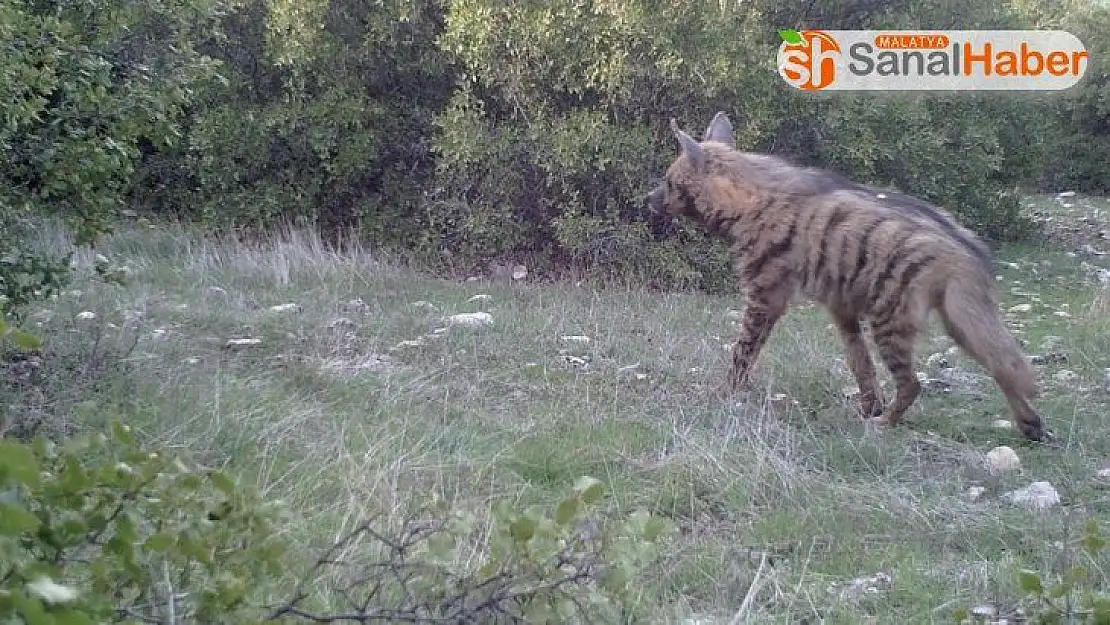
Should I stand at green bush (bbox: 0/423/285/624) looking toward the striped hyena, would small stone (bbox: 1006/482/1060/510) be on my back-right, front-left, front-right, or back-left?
front-right

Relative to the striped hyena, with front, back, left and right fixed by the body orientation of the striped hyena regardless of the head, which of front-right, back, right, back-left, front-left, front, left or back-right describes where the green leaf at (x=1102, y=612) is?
back-left

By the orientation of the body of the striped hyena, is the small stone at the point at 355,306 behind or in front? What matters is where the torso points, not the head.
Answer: in front

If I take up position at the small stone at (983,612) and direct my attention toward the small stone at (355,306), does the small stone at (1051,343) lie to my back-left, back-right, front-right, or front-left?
front-right

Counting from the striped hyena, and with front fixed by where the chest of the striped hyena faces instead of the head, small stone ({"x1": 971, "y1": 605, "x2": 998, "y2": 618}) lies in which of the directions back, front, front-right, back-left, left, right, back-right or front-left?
back-left

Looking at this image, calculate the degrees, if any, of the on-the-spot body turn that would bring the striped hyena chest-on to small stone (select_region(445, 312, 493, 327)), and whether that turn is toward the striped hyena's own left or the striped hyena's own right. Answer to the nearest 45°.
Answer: approximately 45° to the striped hyena's own left

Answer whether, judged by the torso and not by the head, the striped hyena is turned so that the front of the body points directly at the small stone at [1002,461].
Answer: no

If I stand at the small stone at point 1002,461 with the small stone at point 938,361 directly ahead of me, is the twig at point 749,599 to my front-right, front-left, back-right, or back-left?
back-left

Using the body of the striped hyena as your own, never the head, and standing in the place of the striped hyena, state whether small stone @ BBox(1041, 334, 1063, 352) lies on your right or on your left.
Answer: on your right

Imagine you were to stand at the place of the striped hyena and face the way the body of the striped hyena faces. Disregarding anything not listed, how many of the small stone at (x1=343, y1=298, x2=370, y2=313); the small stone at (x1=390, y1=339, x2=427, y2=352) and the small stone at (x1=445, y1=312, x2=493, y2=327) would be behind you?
0

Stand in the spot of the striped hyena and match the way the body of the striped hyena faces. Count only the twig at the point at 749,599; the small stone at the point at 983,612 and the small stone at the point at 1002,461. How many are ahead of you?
0

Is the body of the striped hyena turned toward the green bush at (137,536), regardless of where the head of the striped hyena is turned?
no

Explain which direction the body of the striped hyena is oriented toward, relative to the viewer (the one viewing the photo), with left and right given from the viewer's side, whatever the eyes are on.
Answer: facing away from the viewer and to the left of the viewer

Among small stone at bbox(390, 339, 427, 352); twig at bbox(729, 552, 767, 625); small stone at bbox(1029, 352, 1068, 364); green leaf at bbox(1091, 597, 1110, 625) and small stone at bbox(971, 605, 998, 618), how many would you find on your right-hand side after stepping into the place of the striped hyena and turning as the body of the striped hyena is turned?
1

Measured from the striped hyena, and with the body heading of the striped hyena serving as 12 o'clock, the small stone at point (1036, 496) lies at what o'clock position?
The small stone is roughly at 7 o'clock from the striped hyena.

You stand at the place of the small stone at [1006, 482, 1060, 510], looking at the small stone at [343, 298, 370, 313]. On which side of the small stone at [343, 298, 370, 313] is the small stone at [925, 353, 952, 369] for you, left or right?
right

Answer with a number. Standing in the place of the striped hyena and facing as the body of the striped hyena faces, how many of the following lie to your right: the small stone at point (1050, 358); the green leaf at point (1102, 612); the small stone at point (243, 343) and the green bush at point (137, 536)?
1

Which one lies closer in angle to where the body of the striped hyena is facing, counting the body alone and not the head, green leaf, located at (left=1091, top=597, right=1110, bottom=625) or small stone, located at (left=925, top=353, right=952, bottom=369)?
the small stone

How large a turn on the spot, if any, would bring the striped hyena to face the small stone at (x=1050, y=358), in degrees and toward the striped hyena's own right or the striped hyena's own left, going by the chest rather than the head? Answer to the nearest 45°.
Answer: approximately 90° to the striped hyena's own right
